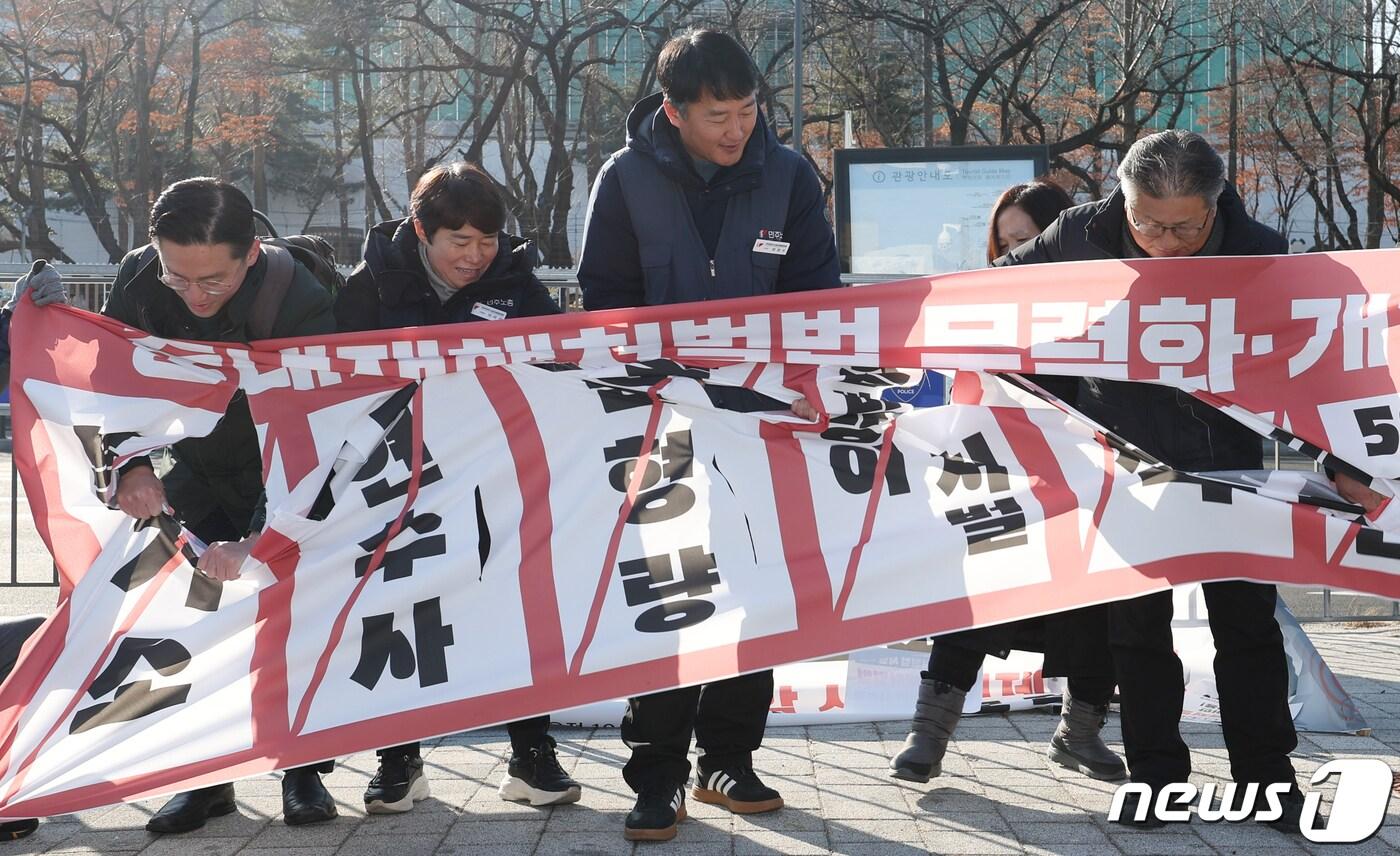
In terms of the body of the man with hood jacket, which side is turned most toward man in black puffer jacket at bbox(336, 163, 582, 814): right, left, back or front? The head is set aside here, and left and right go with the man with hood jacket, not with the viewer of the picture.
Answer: right

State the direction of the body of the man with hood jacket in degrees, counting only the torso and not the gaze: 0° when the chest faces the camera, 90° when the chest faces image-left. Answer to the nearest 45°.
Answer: approximately 0°

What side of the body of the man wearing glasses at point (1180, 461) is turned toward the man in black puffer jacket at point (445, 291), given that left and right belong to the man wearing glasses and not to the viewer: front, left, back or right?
right

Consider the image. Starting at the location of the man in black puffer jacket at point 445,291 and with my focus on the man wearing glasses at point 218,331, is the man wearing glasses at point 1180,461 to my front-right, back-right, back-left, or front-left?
back-left

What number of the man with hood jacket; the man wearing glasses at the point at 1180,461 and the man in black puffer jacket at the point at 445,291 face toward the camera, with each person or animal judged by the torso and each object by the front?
3

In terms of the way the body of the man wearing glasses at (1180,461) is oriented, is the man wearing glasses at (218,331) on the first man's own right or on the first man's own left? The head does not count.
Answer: on the first man's own right

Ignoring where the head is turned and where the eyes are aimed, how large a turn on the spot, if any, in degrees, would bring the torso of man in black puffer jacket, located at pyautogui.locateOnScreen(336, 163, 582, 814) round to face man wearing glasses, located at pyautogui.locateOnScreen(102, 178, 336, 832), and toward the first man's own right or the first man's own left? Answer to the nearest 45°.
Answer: approximately 90° to the first man's own right

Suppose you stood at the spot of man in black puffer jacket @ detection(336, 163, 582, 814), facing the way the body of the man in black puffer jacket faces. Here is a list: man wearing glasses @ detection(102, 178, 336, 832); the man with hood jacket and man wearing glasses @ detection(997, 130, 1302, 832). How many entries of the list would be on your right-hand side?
1
